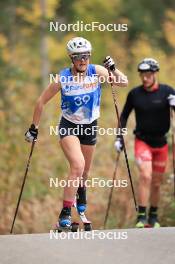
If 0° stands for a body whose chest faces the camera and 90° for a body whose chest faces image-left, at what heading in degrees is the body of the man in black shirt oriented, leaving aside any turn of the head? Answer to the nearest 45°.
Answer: approximately 0°
